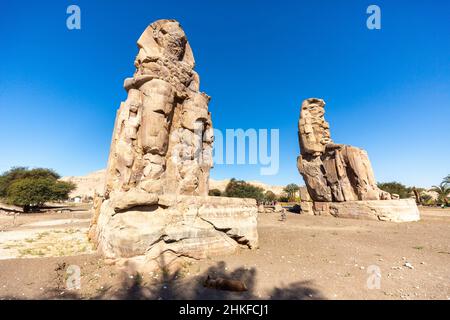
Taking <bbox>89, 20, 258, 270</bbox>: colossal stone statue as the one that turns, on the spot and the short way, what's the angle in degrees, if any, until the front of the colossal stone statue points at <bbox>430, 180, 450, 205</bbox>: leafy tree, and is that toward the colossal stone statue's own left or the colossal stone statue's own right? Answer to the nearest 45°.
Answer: approximately 90° to the colossal stone statue's own left

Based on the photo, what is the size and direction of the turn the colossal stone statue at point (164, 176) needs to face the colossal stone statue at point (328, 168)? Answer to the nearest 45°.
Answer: approximately 90° to its left

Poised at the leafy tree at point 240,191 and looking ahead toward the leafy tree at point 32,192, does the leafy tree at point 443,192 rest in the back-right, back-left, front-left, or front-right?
back-left

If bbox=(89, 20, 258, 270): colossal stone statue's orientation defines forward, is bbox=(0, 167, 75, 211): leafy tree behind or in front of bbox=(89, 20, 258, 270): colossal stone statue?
behind

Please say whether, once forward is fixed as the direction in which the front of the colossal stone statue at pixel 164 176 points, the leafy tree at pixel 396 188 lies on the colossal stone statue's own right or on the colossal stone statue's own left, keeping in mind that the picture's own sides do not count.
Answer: on the colossal stone statue's own left

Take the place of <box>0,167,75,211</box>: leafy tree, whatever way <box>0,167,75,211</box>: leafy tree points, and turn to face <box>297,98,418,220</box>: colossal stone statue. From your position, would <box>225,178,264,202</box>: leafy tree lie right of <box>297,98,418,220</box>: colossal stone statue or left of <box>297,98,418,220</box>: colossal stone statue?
left
